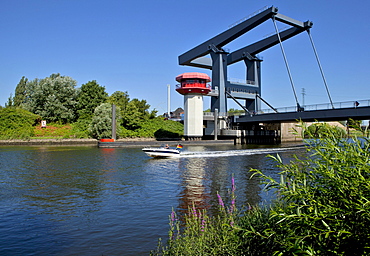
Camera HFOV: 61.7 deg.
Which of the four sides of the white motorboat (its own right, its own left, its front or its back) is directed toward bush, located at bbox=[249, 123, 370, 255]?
left

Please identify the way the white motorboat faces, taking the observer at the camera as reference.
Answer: facing to the left of the viewer
